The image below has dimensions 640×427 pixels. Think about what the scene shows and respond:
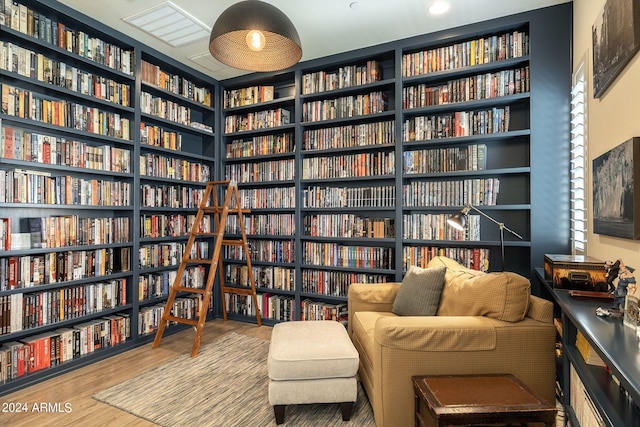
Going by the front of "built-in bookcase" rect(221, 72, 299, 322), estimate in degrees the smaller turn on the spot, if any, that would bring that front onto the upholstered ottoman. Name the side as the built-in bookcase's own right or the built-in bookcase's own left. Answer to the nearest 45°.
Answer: approximately 45° to the built-in bookcase's own left

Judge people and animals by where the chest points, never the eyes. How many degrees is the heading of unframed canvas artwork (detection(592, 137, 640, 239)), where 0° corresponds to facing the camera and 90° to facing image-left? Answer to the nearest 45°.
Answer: approximately 45°

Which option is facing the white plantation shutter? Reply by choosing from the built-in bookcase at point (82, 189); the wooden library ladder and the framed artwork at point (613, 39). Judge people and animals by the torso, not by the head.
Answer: the built-in bookcase

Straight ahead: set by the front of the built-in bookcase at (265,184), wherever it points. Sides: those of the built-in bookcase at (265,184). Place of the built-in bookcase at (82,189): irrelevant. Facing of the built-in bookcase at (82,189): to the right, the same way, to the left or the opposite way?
to the left

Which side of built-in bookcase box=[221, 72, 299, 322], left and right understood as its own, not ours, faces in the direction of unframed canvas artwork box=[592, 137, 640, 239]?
left

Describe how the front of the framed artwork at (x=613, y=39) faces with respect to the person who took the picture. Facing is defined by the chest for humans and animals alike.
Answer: facing the viewer and to the left of the viewer

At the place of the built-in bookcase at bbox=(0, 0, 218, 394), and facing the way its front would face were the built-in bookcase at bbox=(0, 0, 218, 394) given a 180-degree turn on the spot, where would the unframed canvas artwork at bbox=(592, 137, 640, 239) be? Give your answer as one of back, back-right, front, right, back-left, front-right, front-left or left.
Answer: back

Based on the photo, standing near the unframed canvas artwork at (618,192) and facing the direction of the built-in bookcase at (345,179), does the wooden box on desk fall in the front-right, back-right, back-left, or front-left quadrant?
front-right

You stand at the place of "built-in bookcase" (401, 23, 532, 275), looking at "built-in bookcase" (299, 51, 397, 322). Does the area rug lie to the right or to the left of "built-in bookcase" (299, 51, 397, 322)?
left

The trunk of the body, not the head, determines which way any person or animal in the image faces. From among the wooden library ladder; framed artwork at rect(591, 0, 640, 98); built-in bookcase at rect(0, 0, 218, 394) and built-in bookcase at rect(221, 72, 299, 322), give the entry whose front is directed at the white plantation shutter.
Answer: built-in bookcase at rect(0, 0, 218, 394)

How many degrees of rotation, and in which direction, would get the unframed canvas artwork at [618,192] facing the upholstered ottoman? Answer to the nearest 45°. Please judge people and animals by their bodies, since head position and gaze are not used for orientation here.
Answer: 0° — it already faces it

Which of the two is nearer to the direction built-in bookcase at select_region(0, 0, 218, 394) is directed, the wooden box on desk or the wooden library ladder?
the wooden box on desk

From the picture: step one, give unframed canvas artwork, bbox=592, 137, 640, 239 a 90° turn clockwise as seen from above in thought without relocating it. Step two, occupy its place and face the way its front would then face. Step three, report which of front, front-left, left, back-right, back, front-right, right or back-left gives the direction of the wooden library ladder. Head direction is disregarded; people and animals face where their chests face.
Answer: front-left
